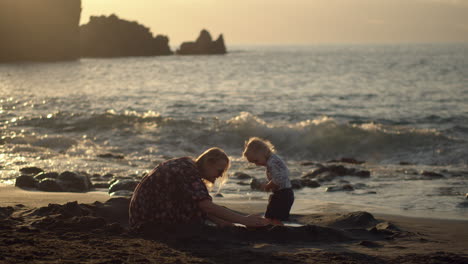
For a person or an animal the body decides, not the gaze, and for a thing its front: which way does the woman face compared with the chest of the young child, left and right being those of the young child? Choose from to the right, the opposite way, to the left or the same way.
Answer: the opposite way

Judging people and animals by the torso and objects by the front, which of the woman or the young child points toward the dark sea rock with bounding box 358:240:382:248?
the woman

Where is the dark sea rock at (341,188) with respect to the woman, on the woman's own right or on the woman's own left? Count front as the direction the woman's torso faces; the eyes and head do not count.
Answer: on the woman's own left

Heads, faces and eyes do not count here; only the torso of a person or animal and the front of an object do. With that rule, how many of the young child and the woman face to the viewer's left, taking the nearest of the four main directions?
1

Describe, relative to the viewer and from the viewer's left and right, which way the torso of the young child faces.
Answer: facing to the left of the viewer

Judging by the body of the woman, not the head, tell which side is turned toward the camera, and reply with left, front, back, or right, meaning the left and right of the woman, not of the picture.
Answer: right

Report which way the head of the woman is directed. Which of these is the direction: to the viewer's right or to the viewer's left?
to the viewer's right

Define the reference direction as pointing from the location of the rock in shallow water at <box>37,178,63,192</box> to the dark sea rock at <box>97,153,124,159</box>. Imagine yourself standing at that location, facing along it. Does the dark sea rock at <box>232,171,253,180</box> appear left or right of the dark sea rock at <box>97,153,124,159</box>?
right

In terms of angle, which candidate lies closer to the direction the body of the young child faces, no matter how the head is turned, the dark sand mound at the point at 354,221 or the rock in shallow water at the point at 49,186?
the rock in shallow water

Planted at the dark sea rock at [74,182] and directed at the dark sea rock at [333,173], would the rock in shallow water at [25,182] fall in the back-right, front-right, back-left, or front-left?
back-left
